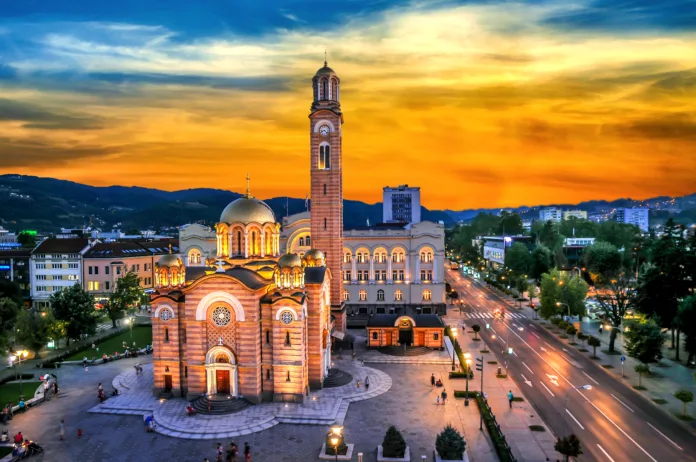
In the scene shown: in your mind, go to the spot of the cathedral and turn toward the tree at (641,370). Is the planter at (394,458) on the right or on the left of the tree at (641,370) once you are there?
right

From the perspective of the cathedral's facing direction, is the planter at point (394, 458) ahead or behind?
ahead

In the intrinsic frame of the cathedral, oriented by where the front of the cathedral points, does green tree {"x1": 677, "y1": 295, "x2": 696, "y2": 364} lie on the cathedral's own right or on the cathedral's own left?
on the cathedral's own left

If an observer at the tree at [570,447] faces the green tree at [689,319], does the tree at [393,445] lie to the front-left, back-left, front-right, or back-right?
back-left

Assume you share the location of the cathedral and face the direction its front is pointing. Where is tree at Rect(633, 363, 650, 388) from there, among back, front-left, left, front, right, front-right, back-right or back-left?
left

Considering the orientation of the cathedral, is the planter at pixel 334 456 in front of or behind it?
in front

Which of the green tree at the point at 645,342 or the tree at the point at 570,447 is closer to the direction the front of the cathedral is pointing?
the tree

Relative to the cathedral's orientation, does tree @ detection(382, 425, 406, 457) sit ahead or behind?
ahead

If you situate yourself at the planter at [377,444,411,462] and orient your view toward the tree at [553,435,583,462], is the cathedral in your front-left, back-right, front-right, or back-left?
back-left

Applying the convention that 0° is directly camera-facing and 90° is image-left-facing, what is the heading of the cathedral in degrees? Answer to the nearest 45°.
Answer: approximately 0°

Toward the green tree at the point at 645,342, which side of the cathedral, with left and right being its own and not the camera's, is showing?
left
